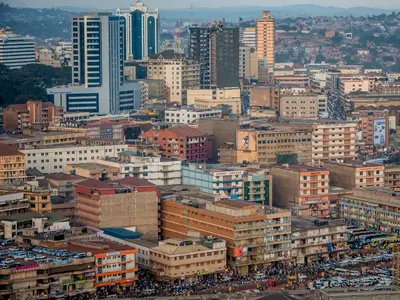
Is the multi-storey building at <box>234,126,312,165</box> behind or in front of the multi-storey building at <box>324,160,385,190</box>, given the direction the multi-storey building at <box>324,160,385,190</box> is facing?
behind

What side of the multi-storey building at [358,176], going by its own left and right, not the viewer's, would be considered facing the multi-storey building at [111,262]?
right

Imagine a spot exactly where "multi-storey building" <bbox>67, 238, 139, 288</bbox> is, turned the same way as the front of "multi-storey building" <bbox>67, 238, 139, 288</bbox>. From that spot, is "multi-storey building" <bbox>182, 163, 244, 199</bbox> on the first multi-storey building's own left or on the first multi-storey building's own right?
on the first multi-storey building's own left
